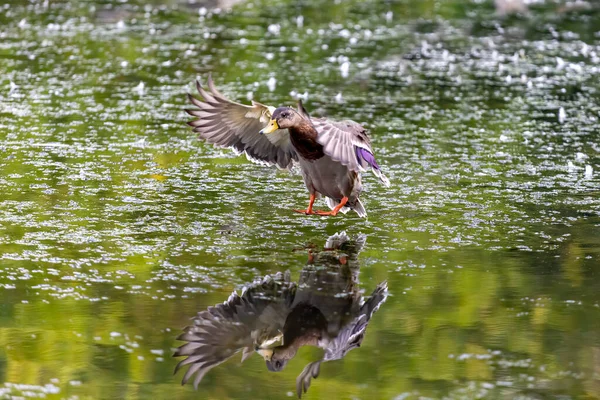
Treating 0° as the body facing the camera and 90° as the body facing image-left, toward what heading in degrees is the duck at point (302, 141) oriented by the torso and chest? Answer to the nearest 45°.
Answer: approximately 45°
